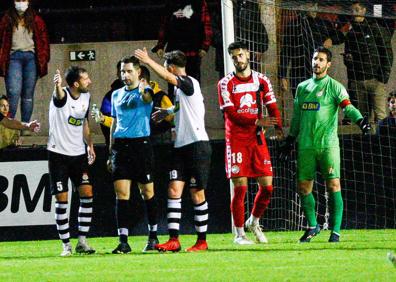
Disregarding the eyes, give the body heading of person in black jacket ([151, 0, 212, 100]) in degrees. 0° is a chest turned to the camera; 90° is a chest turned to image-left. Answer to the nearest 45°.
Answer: approximately 0°

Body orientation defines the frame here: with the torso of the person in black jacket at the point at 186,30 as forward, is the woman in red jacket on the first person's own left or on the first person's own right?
on the first person's own right

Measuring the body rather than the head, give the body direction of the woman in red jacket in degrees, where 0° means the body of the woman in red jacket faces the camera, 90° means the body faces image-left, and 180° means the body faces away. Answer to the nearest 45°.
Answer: approximately 0°

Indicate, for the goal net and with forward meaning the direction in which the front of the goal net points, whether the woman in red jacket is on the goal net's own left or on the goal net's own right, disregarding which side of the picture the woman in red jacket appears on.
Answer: on the goal net's own right

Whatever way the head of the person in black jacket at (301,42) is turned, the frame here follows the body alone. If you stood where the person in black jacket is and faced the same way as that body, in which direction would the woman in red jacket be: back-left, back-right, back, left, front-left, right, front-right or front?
back-right

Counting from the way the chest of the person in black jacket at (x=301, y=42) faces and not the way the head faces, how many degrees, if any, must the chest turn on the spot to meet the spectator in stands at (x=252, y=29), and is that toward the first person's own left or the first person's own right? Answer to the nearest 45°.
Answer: approximately 90° to the first person's own right

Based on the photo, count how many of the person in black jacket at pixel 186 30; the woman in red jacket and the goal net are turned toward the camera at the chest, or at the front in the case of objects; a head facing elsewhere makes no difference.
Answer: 3

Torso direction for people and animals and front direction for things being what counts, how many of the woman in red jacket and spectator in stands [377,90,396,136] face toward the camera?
2

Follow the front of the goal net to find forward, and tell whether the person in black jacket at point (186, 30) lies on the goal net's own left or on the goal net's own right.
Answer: on the goal net's own right

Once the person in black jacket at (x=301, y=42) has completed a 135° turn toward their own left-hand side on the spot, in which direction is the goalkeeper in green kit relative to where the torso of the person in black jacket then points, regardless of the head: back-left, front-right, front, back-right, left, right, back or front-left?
back
